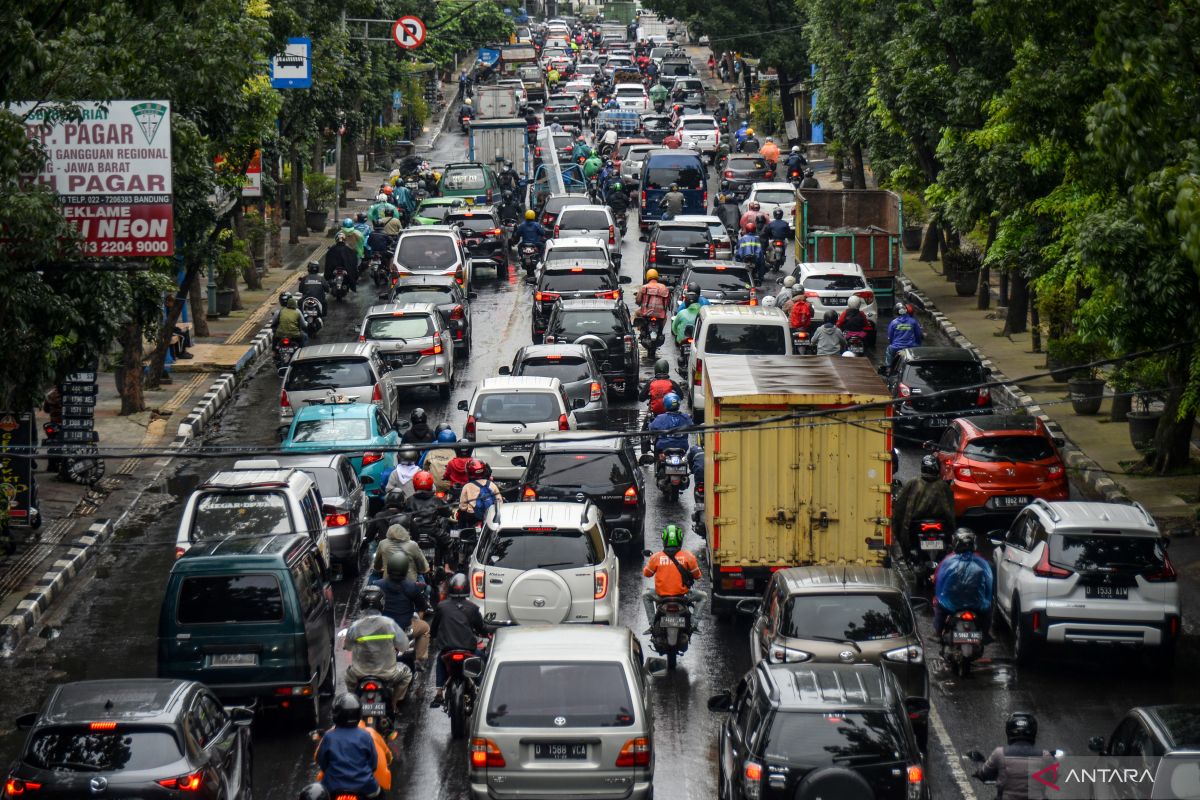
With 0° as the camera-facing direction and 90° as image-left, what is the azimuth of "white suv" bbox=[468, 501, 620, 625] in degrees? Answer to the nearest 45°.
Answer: approximately 180°

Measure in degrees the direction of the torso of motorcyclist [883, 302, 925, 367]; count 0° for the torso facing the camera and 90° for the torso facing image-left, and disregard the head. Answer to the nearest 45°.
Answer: approximately 180°

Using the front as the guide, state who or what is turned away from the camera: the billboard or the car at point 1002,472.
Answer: the car

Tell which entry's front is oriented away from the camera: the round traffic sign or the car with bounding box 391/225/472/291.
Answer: the car

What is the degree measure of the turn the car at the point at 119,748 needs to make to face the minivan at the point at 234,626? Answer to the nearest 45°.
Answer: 0° — it already faces it

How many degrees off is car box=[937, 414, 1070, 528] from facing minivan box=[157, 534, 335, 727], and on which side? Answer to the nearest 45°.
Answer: approximately 135° to its left

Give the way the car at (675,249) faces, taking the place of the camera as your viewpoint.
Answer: facing away from the viewer

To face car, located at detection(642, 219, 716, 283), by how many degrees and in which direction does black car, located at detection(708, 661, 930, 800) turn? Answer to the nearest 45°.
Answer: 0° — it already faces it

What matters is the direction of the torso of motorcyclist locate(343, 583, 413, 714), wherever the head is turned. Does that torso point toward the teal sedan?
yes

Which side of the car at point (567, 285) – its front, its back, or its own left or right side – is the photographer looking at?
back

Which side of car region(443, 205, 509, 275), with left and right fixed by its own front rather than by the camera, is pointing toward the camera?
back

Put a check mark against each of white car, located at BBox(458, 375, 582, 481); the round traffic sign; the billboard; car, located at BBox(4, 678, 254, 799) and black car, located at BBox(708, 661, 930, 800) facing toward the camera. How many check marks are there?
2

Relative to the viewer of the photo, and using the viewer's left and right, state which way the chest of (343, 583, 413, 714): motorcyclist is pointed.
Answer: facing away from the viewer

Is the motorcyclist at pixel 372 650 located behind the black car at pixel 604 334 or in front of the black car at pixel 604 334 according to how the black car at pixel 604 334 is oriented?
behind

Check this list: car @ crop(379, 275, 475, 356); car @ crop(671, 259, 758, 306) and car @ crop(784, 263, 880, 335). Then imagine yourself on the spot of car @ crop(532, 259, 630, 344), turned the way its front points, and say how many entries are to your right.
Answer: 2

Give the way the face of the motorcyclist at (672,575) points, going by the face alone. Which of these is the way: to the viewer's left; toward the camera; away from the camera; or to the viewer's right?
away from the camera

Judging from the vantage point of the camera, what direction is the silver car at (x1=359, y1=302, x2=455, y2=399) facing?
facing away from the viewer

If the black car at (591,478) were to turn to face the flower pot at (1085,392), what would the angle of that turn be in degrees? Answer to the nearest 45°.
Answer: approximately 45° to its right
